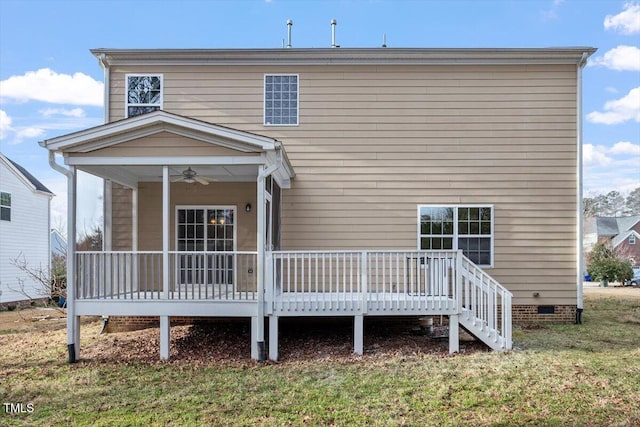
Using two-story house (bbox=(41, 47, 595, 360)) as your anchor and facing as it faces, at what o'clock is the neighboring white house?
The neighboring white house is roughly at 10 o'clock from the two-story house.

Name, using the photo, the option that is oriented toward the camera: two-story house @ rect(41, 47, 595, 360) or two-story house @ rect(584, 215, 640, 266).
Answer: two-story house @ rect(584, 215, 640, 266)

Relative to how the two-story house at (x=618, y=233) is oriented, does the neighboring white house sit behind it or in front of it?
in front

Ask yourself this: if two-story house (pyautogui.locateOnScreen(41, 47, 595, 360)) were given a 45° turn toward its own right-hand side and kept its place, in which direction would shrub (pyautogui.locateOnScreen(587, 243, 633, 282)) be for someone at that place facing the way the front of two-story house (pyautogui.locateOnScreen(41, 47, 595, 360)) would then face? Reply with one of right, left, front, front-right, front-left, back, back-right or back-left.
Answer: front

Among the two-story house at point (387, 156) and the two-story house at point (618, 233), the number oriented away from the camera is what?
1

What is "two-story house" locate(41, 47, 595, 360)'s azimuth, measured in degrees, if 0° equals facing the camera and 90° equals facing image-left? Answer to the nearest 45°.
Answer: approximately 180°

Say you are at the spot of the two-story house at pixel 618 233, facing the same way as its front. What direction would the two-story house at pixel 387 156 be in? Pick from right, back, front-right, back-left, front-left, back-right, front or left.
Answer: front

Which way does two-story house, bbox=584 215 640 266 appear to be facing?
toward the camera

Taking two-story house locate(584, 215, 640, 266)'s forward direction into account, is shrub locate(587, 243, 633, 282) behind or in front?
in front

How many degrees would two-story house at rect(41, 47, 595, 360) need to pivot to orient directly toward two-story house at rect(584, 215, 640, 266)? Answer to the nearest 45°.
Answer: approximately 45° to its right
